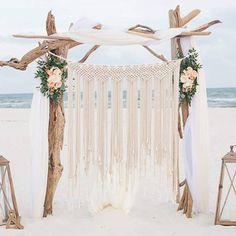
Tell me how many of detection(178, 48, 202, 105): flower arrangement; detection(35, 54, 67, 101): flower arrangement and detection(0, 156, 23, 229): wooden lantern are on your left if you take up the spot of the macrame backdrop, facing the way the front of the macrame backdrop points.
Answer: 1

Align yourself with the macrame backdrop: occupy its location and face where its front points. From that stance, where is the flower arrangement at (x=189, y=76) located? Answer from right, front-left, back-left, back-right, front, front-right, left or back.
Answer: left

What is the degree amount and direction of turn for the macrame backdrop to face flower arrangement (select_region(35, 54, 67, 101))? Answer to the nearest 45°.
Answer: approximately 90° to its right

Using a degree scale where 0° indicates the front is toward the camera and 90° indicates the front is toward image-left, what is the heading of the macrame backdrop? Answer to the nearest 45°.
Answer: approximately 0°

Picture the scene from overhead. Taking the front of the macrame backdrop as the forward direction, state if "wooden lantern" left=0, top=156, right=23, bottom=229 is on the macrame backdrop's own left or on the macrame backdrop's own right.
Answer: on the macrame backdrop's own right
